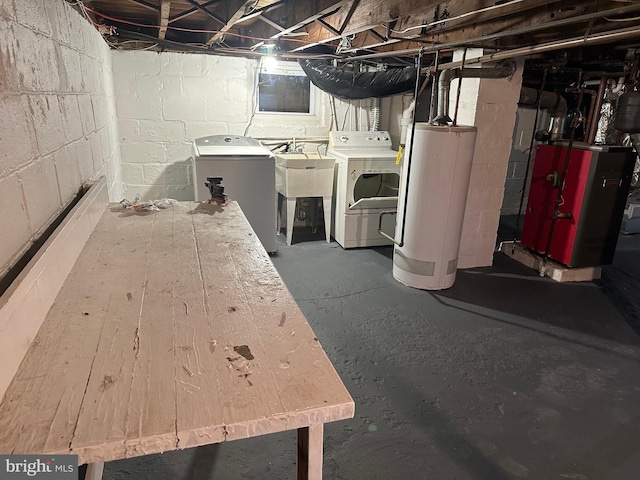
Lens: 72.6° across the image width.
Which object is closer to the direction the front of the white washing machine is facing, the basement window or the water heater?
the water heater

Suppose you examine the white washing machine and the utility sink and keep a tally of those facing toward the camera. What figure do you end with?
2

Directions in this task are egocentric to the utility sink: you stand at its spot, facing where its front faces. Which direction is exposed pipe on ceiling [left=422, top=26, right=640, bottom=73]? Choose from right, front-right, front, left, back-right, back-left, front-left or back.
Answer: front-left

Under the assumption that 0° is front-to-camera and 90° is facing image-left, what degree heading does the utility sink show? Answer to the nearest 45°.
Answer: approximately 0°

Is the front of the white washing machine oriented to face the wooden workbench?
yes

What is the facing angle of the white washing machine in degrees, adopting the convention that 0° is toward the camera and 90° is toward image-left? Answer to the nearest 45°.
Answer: approximately 0°

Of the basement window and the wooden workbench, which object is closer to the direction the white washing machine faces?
the wooden workbench

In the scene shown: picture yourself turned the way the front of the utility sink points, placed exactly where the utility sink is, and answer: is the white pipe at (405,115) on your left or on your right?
on your left

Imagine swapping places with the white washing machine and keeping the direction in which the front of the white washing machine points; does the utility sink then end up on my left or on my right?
on my left

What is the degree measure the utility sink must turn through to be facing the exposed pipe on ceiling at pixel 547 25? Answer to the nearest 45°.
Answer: approximately 45° to its left

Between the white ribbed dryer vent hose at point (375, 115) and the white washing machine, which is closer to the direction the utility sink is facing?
the white washing machine
